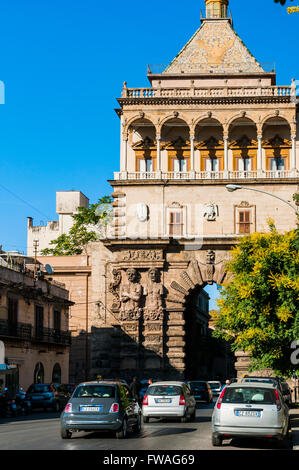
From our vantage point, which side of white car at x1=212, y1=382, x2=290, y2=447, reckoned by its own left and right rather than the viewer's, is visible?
back

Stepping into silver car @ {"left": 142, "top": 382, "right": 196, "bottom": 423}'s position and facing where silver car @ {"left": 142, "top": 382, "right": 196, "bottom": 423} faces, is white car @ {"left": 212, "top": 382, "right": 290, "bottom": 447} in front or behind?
behind

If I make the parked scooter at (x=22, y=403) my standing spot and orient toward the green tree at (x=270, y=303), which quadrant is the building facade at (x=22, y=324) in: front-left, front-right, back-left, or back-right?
back-left

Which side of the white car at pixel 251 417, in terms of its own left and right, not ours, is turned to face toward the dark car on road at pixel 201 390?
front

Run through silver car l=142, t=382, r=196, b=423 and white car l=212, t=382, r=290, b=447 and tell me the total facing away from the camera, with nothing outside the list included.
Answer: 2

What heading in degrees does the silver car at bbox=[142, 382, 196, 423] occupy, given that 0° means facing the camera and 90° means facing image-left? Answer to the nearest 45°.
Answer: approximately 180°

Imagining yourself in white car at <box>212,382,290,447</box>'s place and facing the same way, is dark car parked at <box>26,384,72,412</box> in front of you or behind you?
in front

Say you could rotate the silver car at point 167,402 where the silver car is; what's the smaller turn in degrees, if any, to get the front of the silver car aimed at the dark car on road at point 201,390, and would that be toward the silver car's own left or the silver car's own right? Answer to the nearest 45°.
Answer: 0° — it already faces it

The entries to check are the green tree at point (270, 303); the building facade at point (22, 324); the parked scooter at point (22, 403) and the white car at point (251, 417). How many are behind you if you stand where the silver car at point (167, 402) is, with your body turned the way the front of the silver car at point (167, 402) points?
1

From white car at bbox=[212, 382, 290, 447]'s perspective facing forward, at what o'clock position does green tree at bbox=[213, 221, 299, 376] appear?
The green tree is roughly at 12 o'clock from the white car.

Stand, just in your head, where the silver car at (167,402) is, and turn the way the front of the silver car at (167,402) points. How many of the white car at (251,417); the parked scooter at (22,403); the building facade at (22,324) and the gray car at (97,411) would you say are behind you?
2

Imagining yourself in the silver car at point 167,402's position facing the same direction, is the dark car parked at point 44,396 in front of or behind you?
in front
